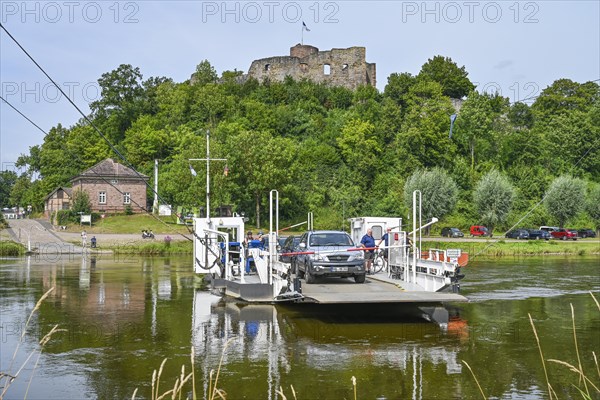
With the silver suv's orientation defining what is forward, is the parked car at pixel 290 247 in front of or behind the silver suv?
behind

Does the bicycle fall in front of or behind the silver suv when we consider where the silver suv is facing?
behind
